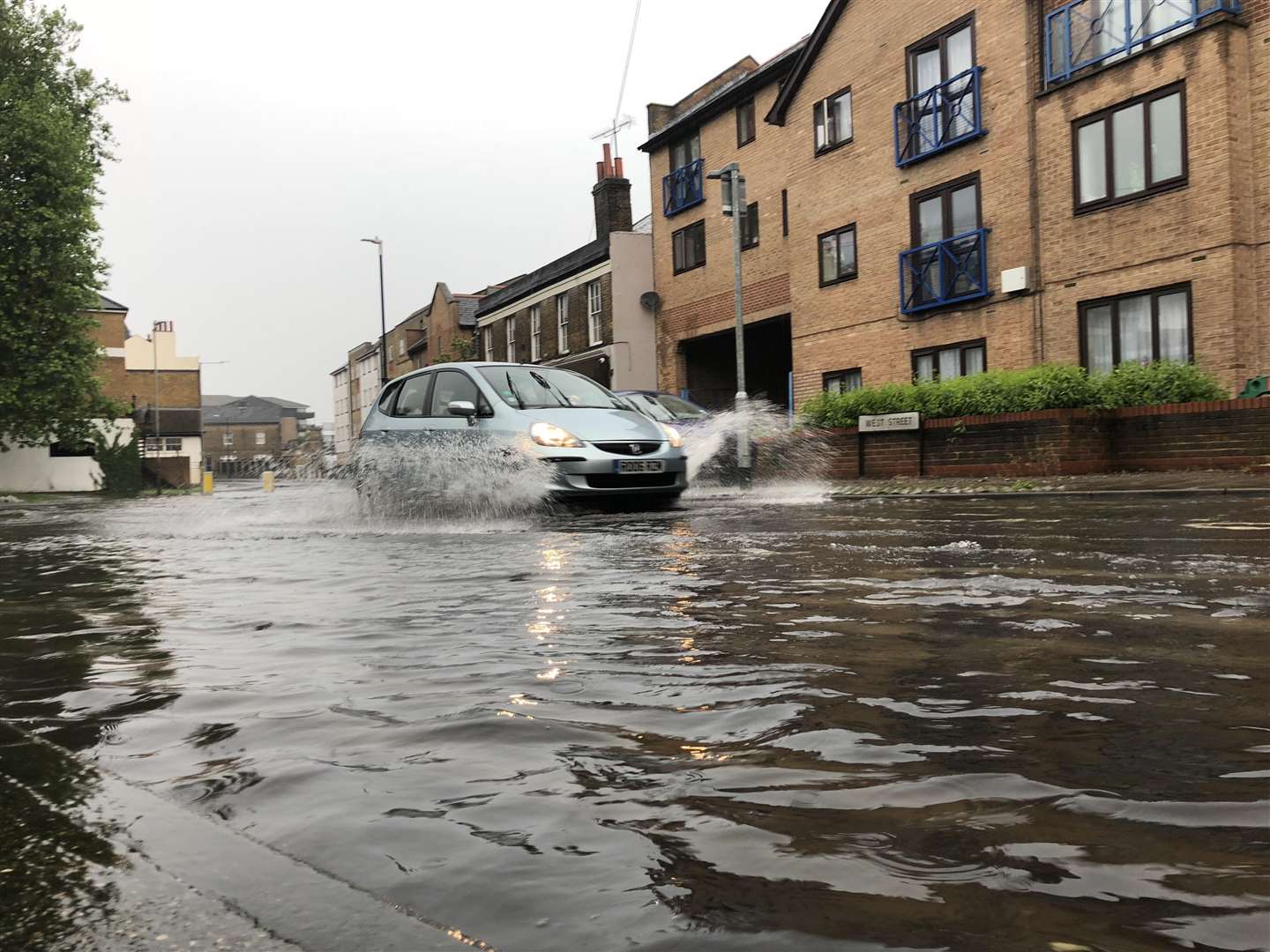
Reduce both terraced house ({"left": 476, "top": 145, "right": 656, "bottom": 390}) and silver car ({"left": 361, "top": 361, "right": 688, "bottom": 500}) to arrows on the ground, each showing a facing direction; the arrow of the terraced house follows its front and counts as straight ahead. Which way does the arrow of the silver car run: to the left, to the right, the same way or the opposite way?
to the left

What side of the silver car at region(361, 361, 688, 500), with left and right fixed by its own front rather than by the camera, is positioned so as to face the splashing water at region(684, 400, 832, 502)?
left

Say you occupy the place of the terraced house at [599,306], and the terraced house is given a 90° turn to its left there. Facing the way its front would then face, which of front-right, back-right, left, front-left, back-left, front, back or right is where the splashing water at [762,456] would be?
front-right

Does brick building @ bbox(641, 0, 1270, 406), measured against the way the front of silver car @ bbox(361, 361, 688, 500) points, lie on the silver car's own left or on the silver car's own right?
on the silver car's own left

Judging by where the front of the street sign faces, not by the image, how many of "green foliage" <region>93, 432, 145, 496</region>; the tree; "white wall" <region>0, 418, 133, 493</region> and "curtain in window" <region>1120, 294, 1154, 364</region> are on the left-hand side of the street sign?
1

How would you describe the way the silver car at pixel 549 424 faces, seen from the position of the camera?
facing the viewer and to the right of the viewer
